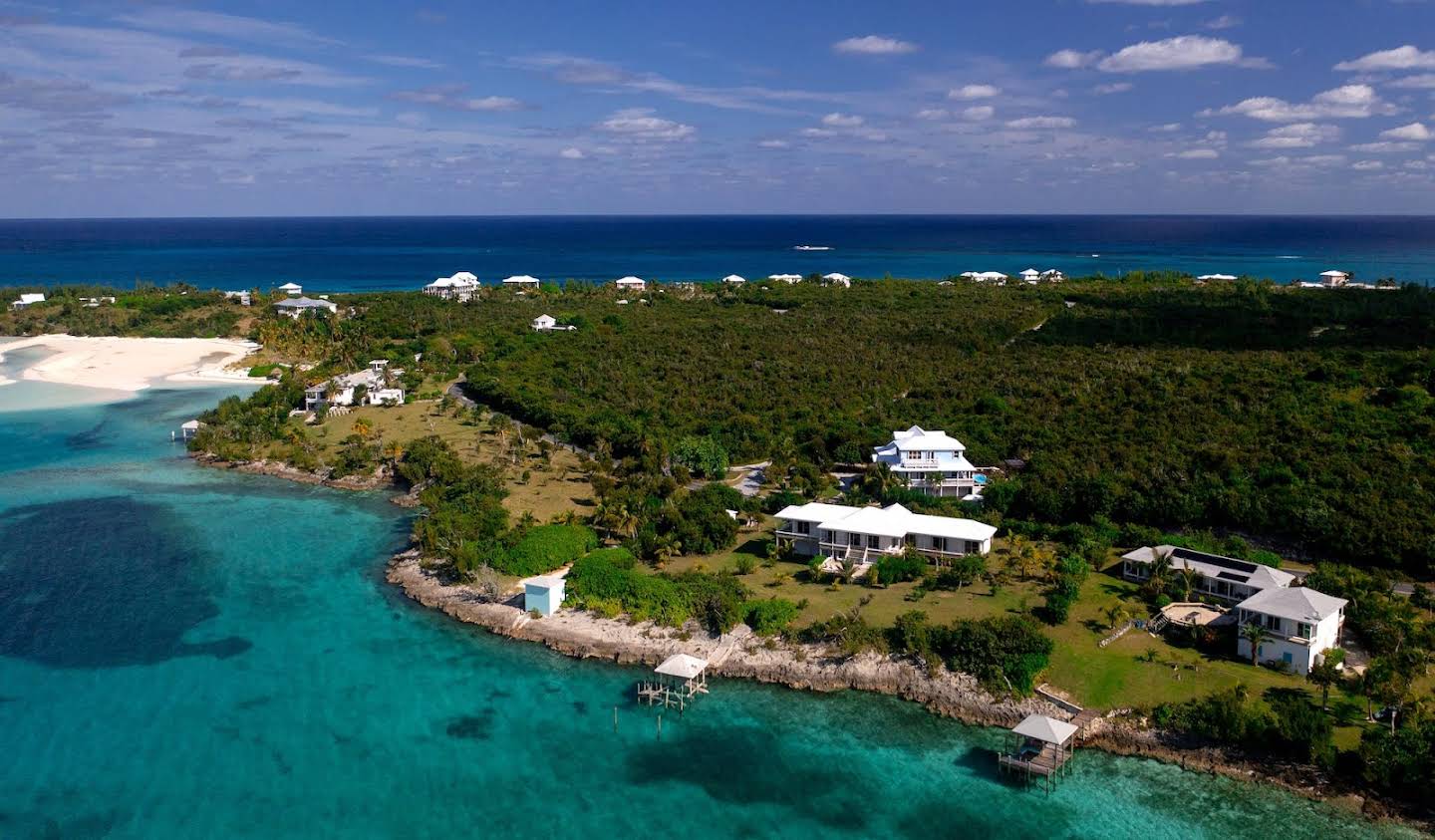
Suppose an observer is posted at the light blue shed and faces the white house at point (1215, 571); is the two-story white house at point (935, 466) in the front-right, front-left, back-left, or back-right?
front-left

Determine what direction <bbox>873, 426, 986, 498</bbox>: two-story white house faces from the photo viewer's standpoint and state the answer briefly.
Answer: facing the viewer

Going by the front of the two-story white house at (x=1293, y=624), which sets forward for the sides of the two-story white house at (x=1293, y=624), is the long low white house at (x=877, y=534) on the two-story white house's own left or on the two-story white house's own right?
on the two-story white house's own right

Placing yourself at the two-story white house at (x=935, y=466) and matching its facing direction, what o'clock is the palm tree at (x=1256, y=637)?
The palm tree is roughly at 11 o'clock from the two-story white house.

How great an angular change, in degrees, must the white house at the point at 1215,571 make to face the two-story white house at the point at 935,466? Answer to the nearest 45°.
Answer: approximately 90° to its right

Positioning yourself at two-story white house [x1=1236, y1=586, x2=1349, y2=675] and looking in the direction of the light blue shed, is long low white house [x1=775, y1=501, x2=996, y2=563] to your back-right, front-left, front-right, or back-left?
front-right

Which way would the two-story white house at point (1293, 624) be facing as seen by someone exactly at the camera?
facing the viewer and to the left of the viewer

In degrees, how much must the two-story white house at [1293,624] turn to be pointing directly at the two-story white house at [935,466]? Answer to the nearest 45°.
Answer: approximately 90° to its right

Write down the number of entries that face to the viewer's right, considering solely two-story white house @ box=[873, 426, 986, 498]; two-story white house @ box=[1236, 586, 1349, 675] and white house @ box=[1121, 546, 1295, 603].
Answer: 0

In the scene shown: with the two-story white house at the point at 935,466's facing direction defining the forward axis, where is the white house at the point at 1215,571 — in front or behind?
in front

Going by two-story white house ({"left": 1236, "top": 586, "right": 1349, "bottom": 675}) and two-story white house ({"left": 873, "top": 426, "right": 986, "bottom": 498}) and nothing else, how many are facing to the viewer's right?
0

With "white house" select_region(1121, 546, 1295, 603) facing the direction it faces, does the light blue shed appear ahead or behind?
ahead
